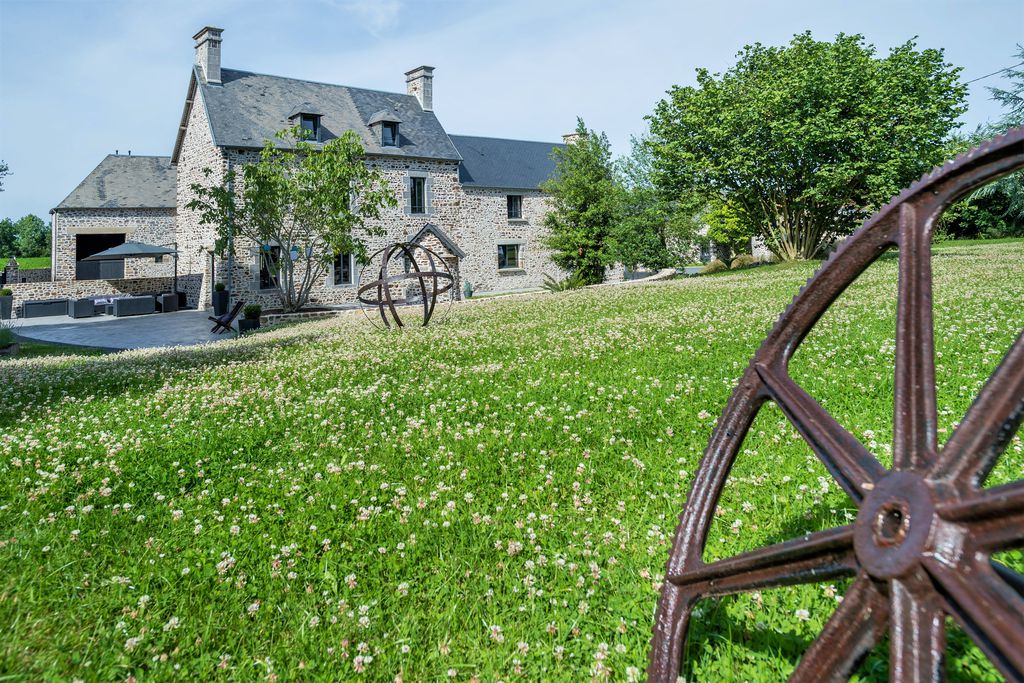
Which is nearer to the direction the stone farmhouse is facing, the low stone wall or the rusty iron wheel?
the rusty iron wheel

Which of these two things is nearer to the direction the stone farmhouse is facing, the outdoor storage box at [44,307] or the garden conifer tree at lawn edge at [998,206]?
the garden conifer tree at lawn edge

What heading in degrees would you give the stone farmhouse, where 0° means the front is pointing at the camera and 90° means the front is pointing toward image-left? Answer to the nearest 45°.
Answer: approximately 315°

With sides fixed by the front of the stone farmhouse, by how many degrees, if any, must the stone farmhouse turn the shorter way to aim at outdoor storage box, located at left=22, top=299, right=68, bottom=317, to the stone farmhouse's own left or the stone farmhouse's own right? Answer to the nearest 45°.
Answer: approximately 90° to the stone farmhouse's own right

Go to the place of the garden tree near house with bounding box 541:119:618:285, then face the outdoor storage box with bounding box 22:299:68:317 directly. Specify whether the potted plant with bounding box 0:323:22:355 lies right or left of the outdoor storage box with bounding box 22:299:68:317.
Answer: left

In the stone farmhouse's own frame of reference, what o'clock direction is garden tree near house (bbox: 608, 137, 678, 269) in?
The garden tree near house is roughly at 9 o'clock from the stone farmhouse.

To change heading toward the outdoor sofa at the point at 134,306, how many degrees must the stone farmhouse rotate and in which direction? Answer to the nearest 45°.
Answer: approximately 90° to its right

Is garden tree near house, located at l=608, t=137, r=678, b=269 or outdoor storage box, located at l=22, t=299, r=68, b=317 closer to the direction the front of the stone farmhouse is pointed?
the garden tree near house

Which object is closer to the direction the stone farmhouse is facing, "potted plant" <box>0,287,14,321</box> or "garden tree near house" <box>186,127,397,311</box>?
the garden tree near house

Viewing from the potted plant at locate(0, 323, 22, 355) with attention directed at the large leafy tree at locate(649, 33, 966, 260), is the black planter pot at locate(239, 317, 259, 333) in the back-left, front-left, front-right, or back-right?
front-left

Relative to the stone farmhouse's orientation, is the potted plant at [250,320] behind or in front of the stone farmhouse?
in front

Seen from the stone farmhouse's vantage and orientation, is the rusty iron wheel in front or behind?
in front
